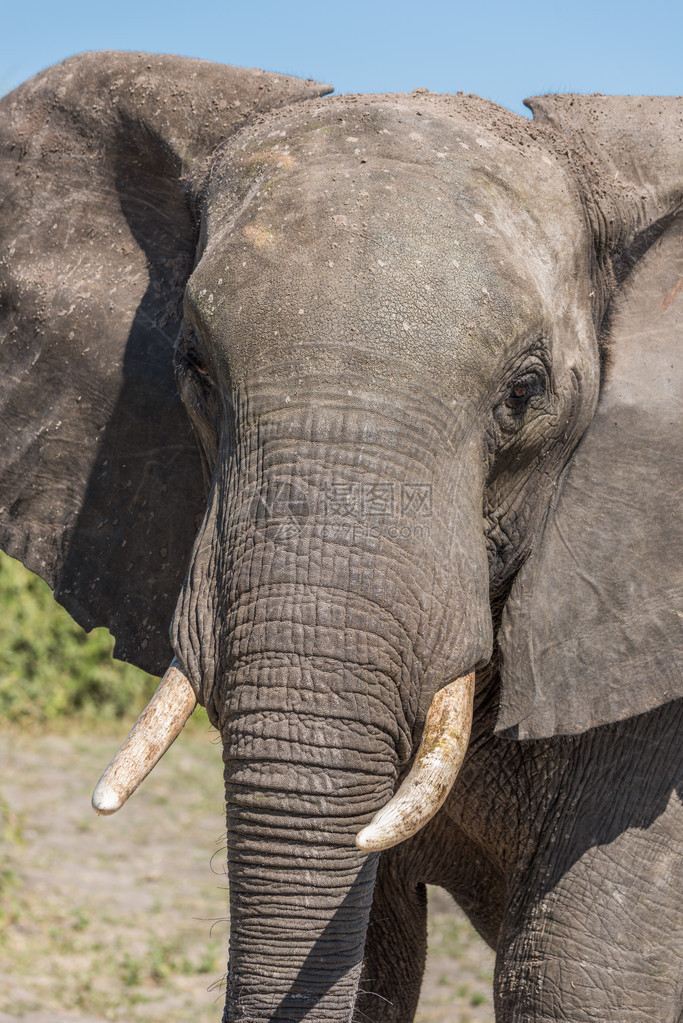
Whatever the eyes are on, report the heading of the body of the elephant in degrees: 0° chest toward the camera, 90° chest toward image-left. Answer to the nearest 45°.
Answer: approximately 45°

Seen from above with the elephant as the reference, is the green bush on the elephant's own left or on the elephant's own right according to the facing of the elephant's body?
on the elephant's own right
